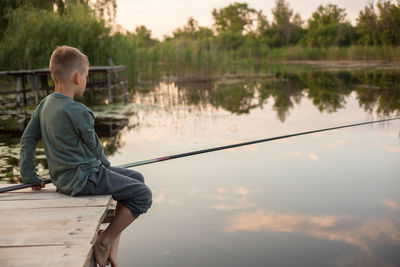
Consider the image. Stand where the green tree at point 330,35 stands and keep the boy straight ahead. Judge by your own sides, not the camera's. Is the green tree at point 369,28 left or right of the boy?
left

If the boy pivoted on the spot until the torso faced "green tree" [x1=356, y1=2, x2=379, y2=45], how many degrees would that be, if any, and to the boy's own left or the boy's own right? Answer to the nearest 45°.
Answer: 0° — they already face it

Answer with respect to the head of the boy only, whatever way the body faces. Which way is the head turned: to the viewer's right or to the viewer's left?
to the viewer's right

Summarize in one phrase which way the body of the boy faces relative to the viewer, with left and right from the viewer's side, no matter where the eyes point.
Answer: facing away from the viewer and to the right of the viewer
